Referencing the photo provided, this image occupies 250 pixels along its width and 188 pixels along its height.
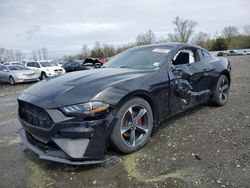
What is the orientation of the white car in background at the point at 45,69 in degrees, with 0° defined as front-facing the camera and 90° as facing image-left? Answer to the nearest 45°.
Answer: approximately 315°

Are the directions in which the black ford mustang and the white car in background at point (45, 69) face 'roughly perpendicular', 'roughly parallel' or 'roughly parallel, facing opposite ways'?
roughly perpendicular

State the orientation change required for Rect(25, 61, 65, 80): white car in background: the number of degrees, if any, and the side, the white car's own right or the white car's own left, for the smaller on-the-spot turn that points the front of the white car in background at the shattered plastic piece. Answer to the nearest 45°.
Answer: approximately 45° to the white car's own right

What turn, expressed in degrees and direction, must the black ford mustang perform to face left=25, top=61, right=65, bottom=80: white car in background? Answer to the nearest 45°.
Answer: approximately 135° to its right

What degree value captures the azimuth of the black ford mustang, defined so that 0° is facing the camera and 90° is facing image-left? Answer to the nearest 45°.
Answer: approximately 45°
